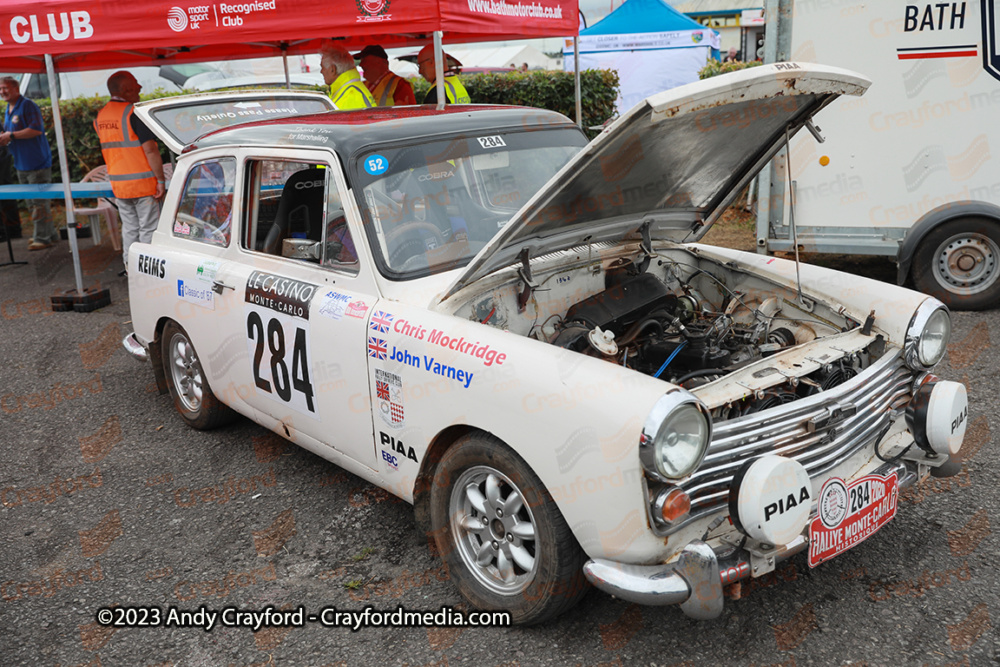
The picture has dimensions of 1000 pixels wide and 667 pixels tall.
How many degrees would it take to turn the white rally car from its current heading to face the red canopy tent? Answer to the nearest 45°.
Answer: approximately 180°

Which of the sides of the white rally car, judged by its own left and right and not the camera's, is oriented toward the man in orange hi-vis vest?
back

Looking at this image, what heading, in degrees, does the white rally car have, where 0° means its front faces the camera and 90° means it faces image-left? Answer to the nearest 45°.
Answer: approximately 315°

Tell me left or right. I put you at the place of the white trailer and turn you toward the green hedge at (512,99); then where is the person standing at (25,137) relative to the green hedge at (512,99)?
left

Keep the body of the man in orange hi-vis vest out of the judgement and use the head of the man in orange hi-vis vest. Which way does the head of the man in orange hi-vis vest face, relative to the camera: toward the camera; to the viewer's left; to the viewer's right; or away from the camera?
to the viewer's right
